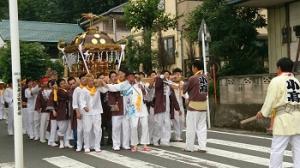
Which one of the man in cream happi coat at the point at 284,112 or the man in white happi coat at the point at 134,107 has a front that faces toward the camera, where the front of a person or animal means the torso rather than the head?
the man in white happi coat at the point at 134,107

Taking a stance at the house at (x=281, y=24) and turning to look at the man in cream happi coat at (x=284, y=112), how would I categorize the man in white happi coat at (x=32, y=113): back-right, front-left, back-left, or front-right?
front-right

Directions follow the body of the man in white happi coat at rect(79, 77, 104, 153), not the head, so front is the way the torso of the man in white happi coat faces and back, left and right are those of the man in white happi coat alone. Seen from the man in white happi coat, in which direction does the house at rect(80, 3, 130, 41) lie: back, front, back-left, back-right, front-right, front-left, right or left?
back

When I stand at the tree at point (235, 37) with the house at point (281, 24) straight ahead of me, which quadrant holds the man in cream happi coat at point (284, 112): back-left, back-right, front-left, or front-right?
front-right

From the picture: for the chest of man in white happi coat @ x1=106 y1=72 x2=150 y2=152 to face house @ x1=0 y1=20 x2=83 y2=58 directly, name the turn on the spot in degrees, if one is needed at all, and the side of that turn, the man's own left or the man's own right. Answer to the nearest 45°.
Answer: approximately 180°

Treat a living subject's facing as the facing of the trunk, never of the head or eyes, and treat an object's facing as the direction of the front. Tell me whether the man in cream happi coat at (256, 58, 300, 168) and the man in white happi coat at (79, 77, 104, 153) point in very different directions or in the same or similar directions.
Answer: very different directions

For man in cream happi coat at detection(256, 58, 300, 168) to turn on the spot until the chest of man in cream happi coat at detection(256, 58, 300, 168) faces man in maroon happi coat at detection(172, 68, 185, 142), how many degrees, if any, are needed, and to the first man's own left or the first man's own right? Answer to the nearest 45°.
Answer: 0° — they already face them

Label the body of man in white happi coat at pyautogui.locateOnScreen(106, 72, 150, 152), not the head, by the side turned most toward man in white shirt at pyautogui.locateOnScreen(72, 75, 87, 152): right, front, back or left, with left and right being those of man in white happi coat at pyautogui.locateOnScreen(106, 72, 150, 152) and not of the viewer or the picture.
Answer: right

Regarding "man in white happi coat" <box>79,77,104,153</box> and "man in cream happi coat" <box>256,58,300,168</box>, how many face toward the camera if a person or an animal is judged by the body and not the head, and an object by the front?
1

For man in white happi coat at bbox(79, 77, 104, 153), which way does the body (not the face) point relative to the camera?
toward the camera

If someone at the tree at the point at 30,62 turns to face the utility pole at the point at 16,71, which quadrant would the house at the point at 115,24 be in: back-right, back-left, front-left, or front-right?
back-left

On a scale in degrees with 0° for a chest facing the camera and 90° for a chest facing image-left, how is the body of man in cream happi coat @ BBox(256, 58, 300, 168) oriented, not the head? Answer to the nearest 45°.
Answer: approximately 135°

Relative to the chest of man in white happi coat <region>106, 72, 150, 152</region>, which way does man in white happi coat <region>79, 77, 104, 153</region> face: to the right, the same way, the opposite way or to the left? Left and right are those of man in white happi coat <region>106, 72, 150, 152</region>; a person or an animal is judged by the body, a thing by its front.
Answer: the same way

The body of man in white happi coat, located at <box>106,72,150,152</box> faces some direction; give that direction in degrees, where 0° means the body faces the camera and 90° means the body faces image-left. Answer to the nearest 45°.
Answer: approximately 0°

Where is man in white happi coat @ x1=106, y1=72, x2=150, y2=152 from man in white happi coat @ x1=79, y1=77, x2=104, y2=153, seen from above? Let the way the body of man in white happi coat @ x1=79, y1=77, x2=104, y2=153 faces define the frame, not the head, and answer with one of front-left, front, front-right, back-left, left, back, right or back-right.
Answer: left

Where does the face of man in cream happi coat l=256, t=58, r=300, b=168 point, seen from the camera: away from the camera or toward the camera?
away from the camera

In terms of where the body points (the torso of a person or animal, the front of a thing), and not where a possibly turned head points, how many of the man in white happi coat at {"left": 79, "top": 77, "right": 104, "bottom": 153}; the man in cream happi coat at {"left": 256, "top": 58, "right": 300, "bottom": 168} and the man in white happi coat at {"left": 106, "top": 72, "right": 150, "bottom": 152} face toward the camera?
2

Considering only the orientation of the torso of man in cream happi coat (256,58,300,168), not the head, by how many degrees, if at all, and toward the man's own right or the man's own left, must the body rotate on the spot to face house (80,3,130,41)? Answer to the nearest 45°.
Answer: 0° — they already face it
